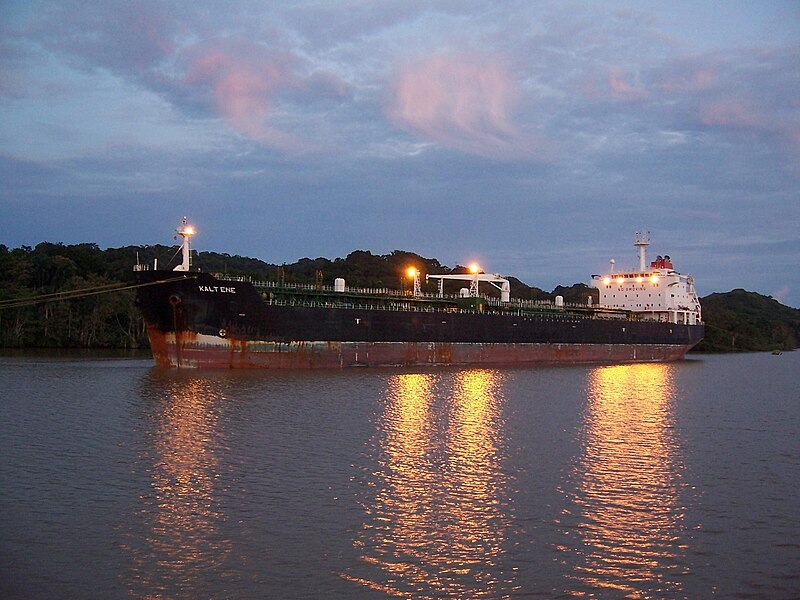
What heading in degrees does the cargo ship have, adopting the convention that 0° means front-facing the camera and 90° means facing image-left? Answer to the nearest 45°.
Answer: approximately 45°
